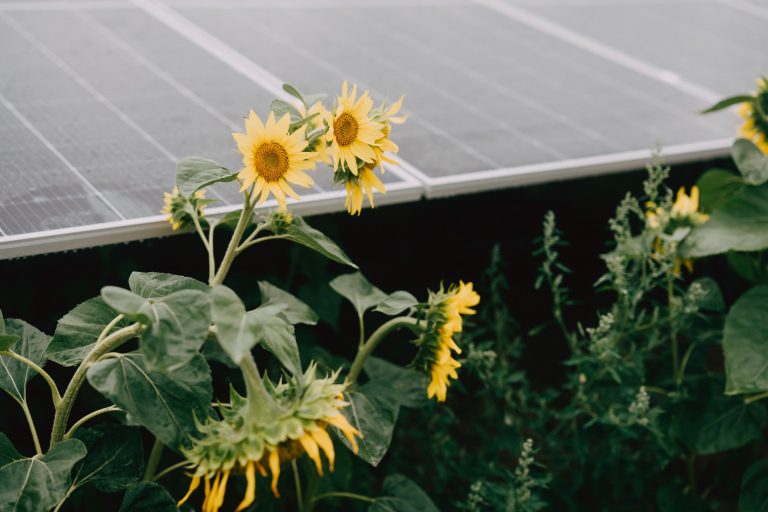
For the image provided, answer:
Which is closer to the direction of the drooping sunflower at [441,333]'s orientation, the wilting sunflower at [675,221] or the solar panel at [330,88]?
the wilting sunflower

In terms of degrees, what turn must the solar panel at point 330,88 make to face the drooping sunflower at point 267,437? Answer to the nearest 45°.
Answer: approximately 45° to its right

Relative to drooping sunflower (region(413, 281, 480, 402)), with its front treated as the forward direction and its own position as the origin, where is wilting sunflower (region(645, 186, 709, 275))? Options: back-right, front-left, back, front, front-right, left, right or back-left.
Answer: front-left

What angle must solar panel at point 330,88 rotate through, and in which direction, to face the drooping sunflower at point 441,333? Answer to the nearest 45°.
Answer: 0° — it already faces it

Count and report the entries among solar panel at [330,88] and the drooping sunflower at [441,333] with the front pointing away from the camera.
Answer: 0

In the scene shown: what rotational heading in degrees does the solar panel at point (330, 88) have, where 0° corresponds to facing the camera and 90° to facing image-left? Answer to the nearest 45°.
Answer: approximately 315°

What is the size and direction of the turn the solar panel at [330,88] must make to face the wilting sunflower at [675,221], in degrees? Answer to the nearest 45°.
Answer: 0° — it already faces it

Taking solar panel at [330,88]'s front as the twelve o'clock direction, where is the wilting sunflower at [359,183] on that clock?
The wilting sunflower is roughly at 1 o'clock from the solar panel.

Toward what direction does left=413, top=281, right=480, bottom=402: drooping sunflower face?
to the viewer's right
